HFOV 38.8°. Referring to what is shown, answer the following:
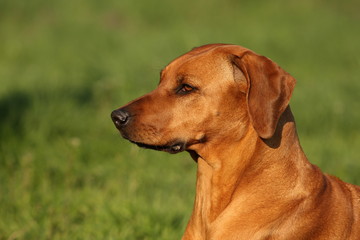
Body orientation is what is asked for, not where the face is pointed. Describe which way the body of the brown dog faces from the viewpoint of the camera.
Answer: to the viewer's left
